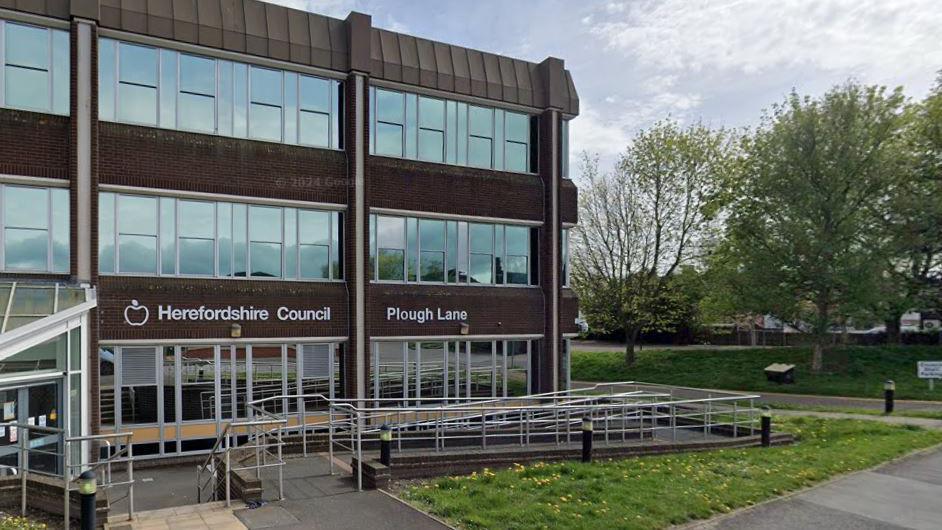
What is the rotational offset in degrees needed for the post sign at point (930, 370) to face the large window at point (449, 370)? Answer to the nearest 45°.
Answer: approximately 45° to its right

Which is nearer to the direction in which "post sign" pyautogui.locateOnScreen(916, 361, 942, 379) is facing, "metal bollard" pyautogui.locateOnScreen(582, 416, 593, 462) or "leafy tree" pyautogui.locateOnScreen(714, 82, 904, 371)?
the metal bollard

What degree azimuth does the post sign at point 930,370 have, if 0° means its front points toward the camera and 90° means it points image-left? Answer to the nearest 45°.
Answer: approximately 0°

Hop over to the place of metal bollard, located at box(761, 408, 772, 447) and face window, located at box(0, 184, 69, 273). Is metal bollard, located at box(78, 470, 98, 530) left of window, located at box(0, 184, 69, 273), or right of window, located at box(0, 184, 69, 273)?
left

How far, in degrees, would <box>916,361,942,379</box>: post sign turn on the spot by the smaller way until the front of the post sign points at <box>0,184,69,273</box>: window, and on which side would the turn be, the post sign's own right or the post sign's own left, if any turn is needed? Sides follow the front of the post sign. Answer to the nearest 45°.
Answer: approximately 45° to the post sign's own right

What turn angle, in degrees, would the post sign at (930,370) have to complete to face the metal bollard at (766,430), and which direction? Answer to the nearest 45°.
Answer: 0° — it already faces it
